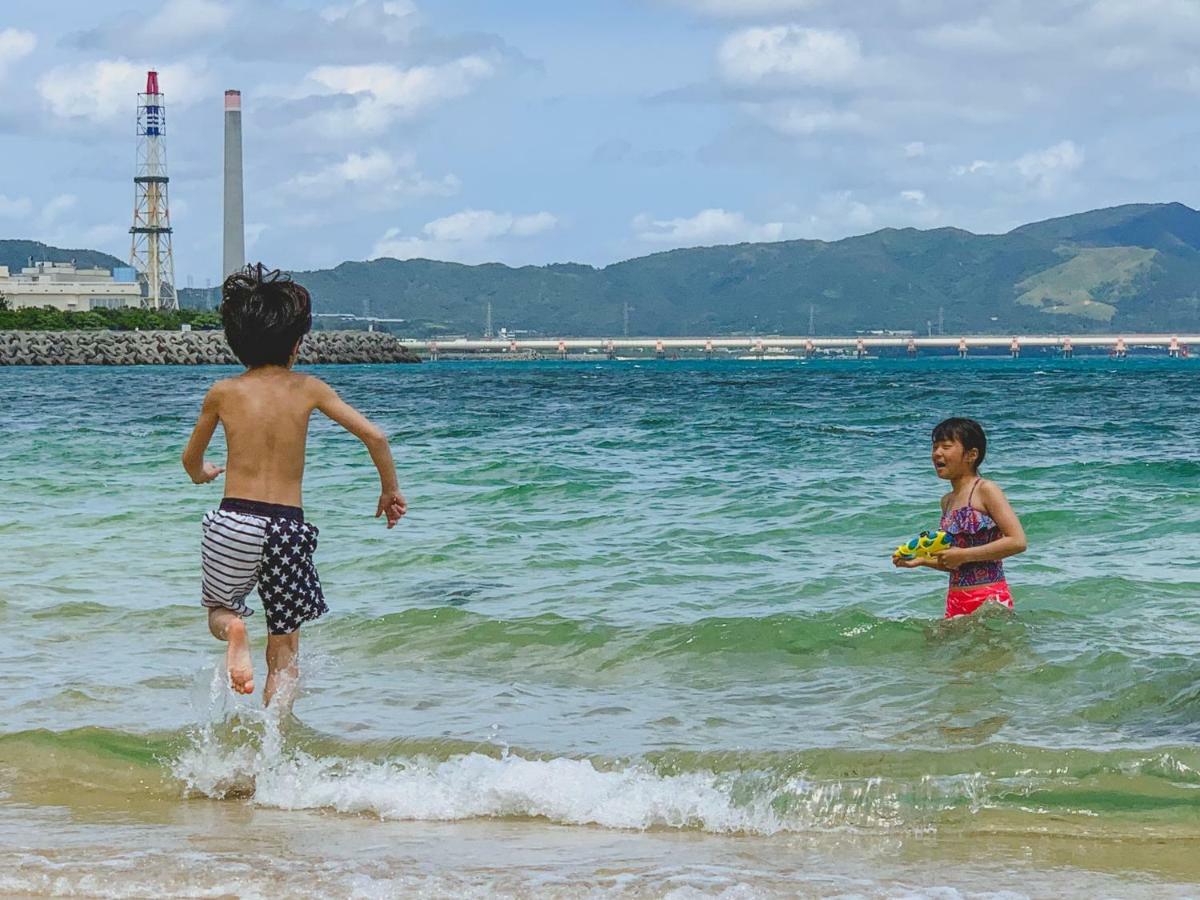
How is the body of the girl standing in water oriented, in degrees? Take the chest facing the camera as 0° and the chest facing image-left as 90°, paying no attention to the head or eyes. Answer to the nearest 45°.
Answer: approximately 45°

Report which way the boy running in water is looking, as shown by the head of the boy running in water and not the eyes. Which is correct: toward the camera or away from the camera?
away from the camera

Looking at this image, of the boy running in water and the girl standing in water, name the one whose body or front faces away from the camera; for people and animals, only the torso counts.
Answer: the boy running in water

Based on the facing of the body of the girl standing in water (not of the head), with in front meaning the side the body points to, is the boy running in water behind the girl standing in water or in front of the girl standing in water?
in front

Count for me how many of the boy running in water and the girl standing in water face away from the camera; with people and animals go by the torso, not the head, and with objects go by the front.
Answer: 1

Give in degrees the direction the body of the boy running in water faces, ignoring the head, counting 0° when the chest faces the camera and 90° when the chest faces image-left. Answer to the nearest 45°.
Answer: approximately 180°
